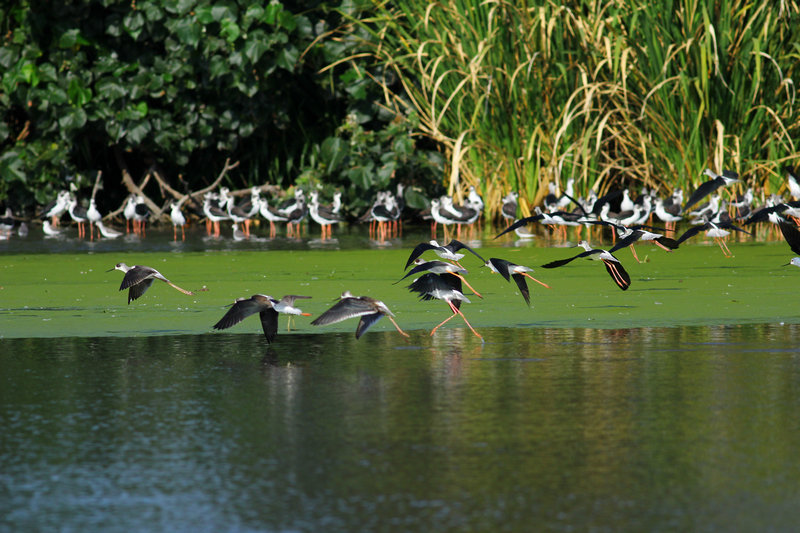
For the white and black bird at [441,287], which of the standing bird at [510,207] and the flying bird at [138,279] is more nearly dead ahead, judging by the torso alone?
the flying bird

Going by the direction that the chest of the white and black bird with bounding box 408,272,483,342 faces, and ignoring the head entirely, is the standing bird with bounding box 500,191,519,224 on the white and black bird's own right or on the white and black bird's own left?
on the white and black bird's own right

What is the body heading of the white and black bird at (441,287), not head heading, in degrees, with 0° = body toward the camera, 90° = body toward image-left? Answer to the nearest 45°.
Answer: approximately 90°

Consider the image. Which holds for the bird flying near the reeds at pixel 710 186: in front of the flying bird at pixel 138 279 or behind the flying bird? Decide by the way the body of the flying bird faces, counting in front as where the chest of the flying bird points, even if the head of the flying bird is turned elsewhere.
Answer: behind

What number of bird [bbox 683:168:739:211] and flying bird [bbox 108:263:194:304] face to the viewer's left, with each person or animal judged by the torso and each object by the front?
2

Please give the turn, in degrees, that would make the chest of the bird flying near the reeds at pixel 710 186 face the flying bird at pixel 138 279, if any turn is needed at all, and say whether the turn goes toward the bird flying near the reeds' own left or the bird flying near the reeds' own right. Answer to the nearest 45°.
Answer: approximately 45° to the bird flying near the reeds' own left

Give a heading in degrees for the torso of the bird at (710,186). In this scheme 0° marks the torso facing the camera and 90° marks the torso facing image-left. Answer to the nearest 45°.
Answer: approximately 90°

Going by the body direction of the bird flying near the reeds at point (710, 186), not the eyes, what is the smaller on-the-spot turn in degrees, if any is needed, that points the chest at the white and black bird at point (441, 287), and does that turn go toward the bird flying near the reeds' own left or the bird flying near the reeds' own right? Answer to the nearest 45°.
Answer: approximately 90° to the bird flying near the reeds' own left

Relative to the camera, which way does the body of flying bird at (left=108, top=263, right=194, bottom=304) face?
to the viewer's left
